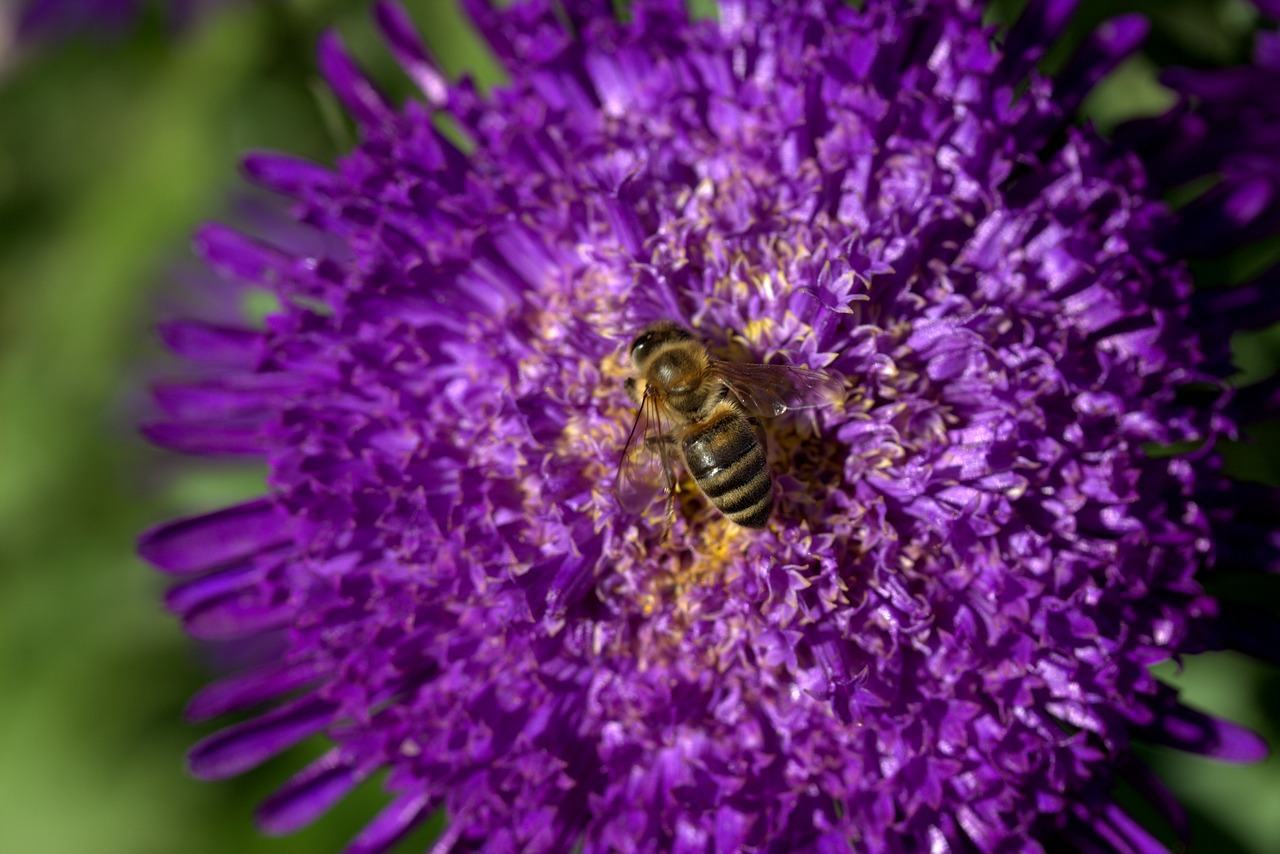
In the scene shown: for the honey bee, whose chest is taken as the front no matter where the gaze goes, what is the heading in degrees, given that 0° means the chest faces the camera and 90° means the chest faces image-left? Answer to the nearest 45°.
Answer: approximately 135°
